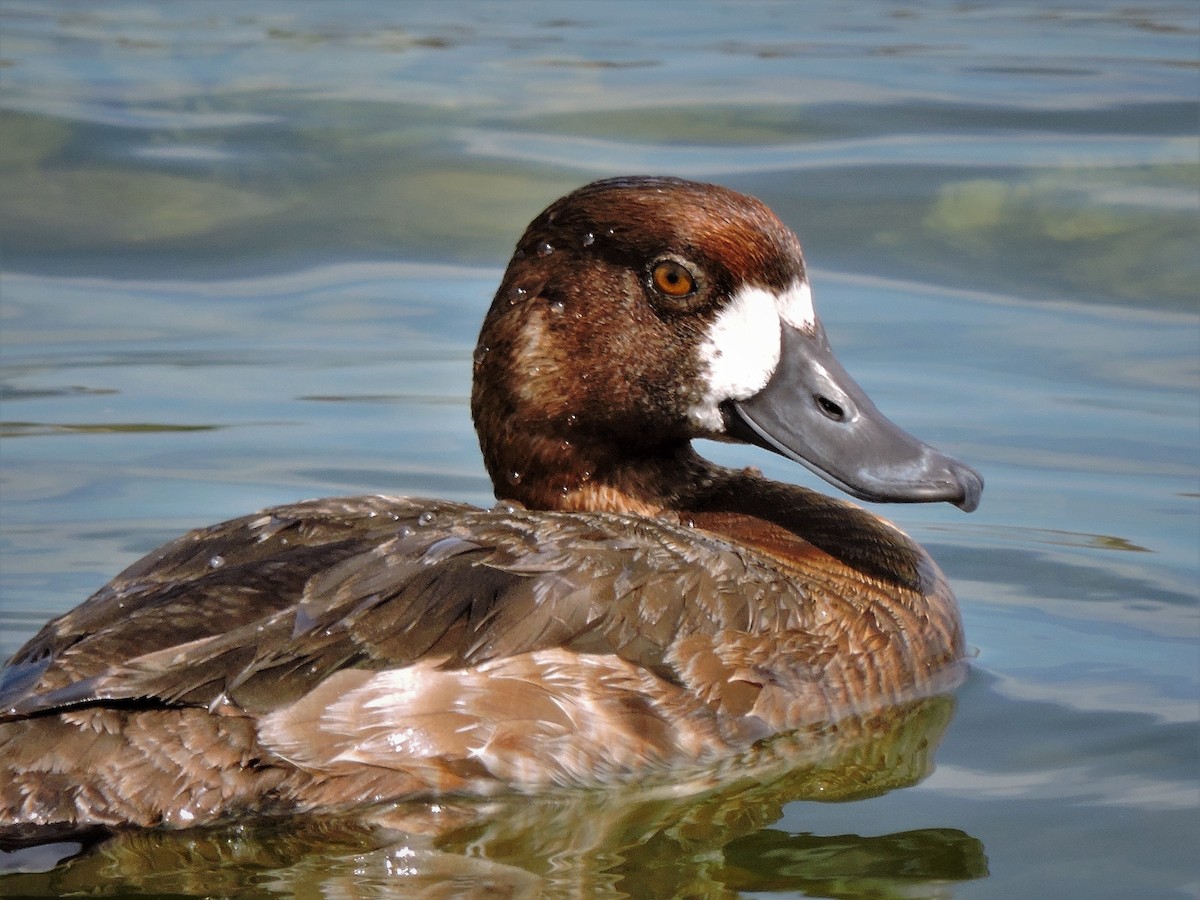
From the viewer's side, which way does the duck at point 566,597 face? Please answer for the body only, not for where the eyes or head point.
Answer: to the viewer's right
